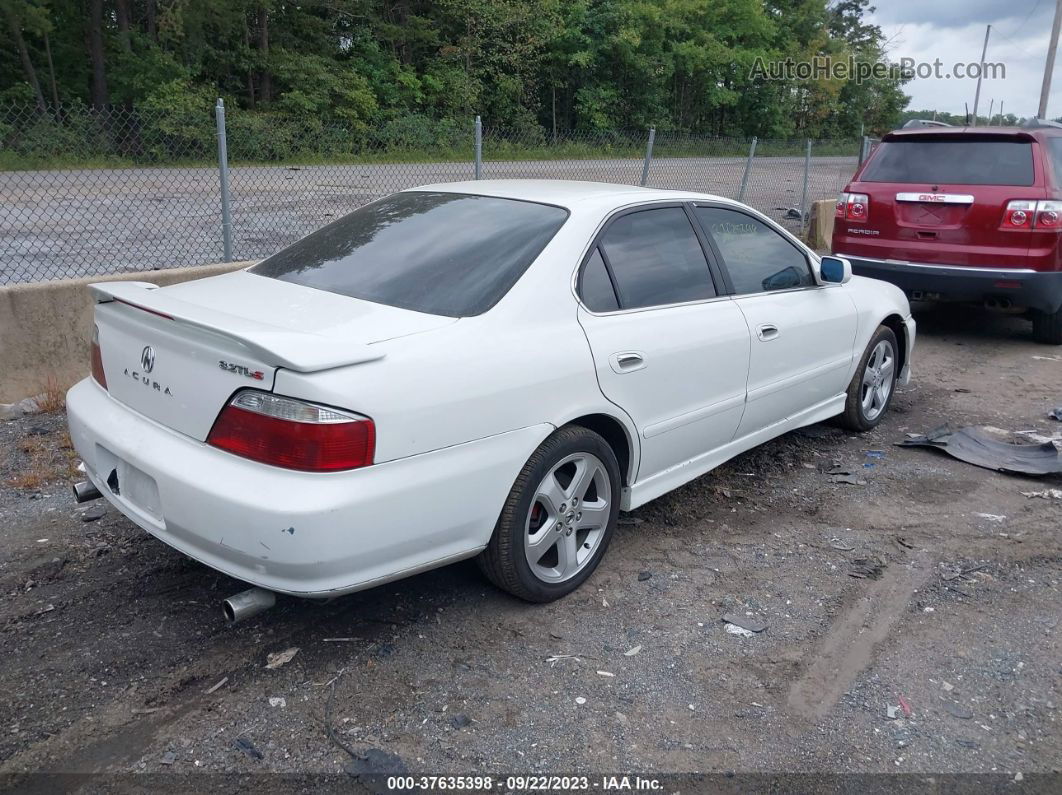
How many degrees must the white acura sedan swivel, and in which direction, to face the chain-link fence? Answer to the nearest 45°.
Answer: approximately 45° to its left

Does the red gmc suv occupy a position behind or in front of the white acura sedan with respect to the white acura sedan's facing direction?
in front

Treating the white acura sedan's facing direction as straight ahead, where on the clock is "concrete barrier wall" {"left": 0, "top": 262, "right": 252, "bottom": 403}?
The concrete barrier wall is roughly at 9 o'clock from the white acura sedan.

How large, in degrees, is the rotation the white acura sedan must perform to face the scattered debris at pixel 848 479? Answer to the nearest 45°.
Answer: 0° — it already faces it

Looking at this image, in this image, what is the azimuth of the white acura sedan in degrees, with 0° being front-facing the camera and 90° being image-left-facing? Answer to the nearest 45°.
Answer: approximately 225°

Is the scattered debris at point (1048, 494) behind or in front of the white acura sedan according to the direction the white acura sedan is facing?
in front

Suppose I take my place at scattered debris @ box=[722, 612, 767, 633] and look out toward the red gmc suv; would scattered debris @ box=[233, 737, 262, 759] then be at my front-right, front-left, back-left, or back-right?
back-left

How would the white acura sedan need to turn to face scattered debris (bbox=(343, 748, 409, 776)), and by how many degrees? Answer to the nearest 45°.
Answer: approximately 135° to its right

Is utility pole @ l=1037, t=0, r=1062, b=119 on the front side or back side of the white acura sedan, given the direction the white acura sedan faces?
on the front side

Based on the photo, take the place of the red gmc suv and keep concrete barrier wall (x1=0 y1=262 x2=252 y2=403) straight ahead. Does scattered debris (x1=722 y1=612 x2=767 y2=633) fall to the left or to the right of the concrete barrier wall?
left

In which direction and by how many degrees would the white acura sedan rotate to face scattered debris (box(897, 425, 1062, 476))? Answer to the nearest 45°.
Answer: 0° — it already faces it
